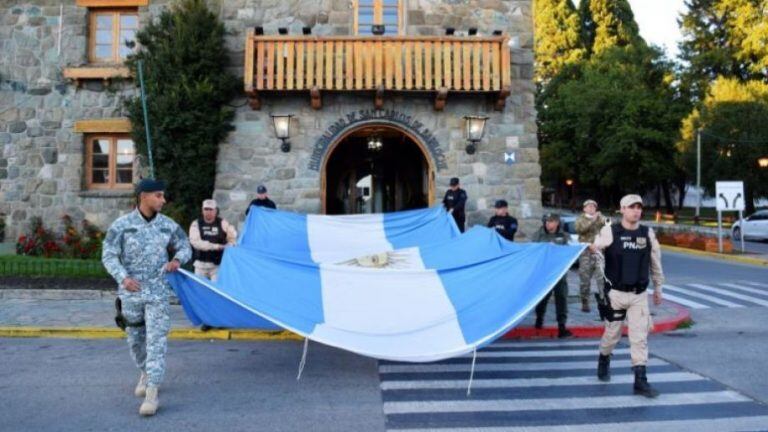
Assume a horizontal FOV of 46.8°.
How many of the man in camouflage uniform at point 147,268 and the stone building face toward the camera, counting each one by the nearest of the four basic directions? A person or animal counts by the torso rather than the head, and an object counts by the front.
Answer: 2

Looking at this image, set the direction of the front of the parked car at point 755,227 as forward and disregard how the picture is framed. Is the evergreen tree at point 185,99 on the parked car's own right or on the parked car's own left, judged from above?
on the parked car's own left

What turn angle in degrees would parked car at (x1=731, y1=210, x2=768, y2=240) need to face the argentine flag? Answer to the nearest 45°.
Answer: approximately 90° to its left

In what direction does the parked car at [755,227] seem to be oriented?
to the viewer's left

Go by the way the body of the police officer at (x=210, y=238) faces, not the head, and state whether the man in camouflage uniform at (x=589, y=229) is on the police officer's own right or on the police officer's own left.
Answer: on the police officer's own left

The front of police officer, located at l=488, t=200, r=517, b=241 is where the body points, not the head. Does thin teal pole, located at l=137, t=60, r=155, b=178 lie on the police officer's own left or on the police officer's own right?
on the police officer's own right

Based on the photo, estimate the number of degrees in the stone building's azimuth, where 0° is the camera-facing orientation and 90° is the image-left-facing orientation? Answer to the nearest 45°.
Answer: approximately 0°

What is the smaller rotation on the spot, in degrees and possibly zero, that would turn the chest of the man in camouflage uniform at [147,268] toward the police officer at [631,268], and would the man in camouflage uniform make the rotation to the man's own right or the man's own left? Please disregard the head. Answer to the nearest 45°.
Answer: approximately 90° to the man's own left
